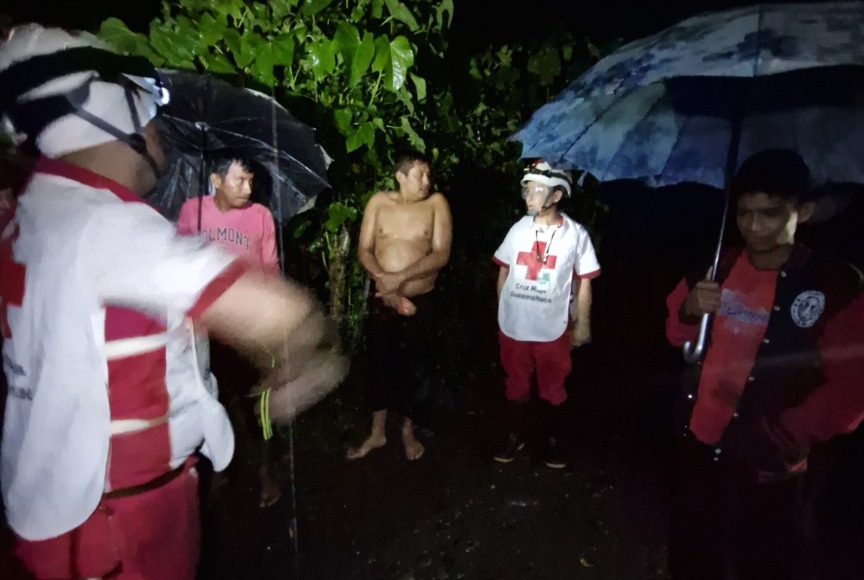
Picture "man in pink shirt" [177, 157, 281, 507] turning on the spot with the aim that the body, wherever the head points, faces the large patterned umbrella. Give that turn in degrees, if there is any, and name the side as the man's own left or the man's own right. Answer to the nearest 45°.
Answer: approximately 45° to the man's own left

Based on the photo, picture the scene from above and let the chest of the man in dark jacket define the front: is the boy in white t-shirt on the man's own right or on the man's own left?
on the man's own right

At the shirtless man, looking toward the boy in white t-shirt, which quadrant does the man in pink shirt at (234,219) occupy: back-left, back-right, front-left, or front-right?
back-right

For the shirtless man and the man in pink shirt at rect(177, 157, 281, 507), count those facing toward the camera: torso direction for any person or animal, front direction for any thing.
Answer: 2

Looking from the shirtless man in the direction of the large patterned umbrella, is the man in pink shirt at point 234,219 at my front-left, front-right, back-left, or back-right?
back-right

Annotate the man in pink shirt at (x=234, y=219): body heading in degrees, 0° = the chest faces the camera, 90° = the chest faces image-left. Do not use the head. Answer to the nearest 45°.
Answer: approximately 0°

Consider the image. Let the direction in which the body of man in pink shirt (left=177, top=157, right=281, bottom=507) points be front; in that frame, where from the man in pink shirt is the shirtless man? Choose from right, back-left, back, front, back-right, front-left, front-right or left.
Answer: left

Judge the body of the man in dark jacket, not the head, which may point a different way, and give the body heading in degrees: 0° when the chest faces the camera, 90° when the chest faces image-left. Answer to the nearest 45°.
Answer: approximately 45°
